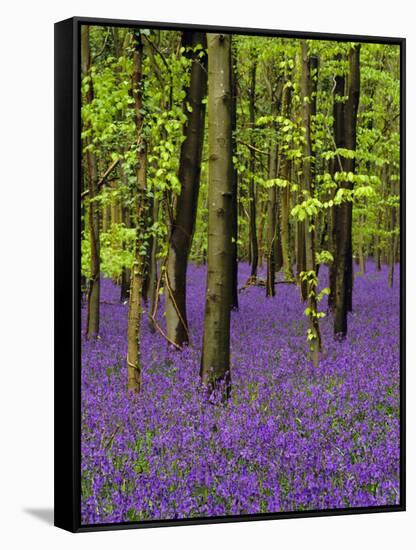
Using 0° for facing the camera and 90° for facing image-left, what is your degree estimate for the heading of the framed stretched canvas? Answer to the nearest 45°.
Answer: approximately 315°
